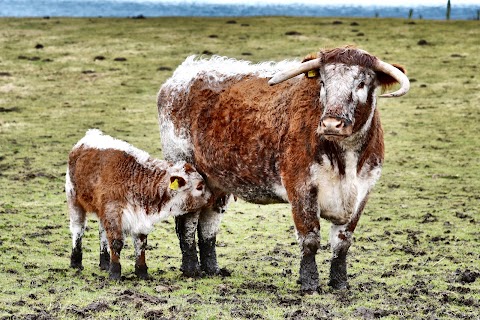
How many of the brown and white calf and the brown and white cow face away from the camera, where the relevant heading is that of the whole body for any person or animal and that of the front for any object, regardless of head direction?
0

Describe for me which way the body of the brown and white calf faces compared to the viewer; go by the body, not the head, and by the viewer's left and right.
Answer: facing the viewer and to the right of the viewer

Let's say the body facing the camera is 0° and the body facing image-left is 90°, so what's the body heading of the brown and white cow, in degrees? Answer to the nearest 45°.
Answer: approximately 315°

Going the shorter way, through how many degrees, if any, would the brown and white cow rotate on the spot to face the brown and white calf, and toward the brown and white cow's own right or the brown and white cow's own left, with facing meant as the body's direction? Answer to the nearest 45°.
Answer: approximately 135° to the brown and white cow's own right

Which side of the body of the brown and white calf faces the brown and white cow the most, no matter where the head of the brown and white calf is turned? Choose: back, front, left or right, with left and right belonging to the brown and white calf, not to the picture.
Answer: front
